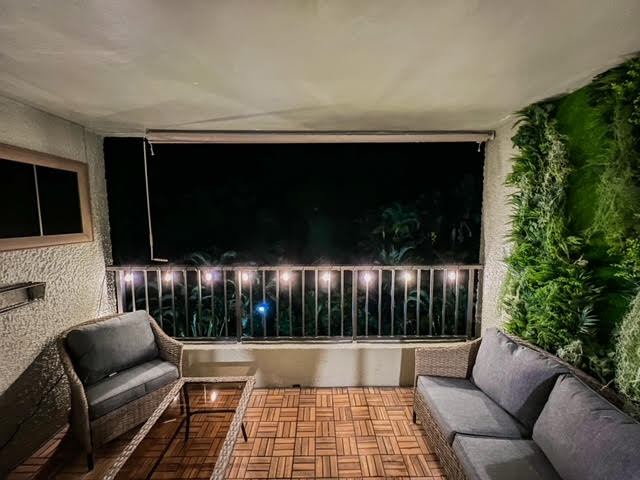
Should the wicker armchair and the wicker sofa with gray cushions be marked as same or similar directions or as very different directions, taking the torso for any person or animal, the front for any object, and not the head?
very different directions

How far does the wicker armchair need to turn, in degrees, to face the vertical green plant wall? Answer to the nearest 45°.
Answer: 0° — it already faces it

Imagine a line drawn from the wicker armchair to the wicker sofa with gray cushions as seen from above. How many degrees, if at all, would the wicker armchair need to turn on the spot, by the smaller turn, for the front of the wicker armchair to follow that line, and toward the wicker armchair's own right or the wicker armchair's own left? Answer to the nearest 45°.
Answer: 0° — it already faces it

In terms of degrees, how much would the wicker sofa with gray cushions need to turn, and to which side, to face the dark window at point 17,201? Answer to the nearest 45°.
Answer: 0° — it already faces it

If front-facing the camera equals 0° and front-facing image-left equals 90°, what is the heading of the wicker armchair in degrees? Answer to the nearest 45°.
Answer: approximately 315°
